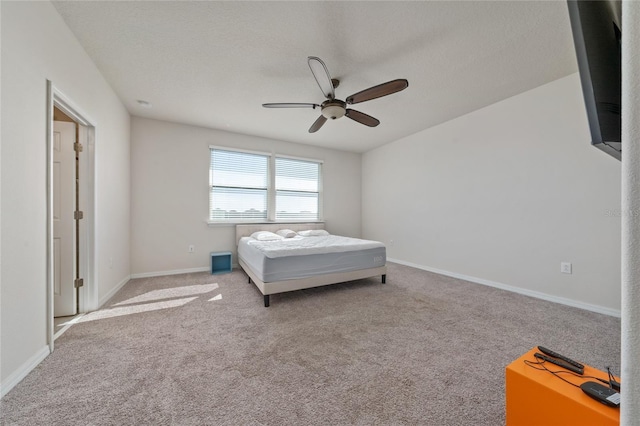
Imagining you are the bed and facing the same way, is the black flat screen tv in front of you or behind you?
in front

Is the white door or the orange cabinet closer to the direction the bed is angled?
the orange cabinet

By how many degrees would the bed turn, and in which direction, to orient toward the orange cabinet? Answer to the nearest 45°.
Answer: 0° — it already faces it

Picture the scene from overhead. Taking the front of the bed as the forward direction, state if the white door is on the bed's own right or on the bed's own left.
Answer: on the bed's own right

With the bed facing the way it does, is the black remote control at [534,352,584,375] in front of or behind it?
in front

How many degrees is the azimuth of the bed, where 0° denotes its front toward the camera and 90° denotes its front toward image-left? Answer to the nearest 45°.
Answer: approximately 315°
